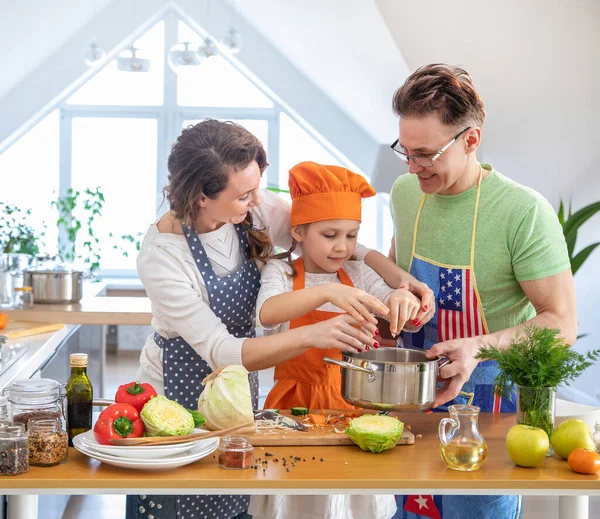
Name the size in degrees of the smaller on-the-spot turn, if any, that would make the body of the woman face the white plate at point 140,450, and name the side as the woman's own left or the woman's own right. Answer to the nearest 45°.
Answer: approximately 45° to the woman's own right

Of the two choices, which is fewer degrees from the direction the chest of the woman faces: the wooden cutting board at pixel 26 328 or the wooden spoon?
the wooden spoon

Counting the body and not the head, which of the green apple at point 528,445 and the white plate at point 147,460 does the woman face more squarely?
the green apple

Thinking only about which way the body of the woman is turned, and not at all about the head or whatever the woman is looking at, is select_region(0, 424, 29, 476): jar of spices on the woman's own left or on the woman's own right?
on the woman's own right

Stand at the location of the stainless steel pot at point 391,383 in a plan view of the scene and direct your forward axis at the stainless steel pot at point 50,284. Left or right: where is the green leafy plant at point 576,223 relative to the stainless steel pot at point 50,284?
right

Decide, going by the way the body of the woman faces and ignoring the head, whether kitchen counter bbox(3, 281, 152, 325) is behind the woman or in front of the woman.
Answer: behind

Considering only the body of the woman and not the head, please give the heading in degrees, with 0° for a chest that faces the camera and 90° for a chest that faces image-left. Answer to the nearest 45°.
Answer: approximately 315°

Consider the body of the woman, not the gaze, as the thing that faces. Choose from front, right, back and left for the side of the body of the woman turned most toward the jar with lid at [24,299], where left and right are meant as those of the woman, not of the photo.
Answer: back

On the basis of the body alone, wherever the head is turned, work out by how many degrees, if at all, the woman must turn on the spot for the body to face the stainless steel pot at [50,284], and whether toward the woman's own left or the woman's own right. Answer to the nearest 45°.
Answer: approximately 180°

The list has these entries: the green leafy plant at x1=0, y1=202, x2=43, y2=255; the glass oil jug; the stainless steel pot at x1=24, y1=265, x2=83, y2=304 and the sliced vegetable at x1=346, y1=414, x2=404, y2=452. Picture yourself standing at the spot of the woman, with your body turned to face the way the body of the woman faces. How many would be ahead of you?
2

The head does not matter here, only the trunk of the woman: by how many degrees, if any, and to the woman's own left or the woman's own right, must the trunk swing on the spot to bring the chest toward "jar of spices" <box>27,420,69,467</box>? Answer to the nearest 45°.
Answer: approximately 90° to the woman's own right

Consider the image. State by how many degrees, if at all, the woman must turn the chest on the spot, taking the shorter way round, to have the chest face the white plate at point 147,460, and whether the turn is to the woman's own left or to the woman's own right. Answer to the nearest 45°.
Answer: approximately 45° to the woman's own right
